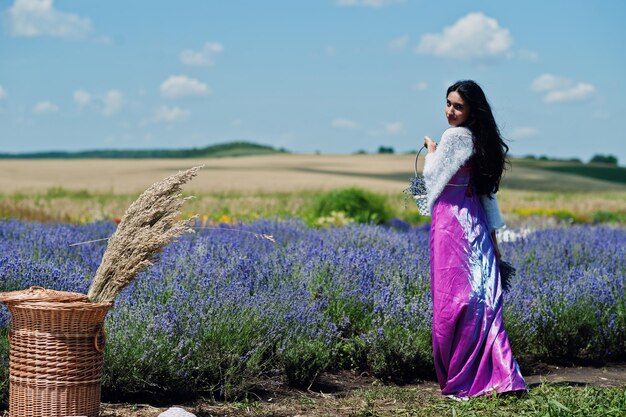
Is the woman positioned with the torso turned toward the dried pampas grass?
no

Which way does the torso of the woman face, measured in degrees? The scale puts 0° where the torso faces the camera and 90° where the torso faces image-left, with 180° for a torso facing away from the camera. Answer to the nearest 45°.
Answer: approximately 135°

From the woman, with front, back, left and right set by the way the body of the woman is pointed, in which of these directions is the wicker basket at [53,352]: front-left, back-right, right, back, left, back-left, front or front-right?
left
